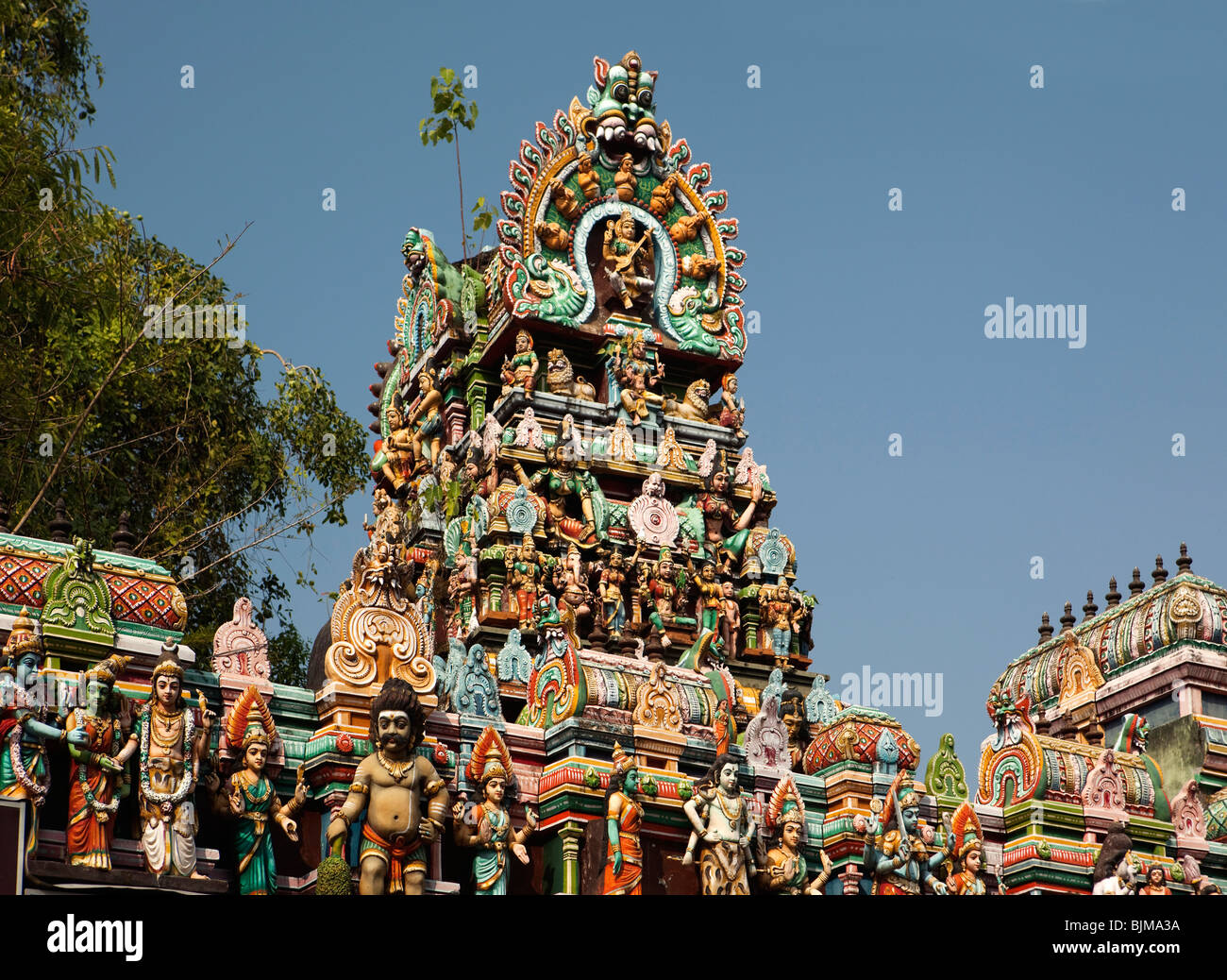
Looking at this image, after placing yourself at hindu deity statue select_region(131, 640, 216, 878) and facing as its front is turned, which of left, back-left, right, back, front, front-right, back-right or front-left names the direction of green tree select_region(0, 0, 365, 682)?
back

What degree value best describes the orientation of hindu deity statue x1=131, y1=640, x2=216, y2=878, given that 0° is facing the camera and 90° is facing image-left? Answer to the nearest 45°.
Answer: approximately 0°

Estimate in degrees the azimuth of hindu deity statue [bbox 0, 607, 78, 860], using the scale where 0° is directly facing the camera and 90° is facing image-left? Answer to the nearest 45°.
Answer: approximately 315°

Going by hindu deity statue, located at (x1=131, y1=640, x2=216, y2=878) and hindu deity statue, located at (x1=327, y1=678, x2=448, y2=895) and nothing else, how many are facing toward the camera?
2

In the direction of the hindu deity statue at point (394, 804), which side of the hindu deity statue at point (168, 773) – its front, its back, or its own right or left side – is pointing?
left

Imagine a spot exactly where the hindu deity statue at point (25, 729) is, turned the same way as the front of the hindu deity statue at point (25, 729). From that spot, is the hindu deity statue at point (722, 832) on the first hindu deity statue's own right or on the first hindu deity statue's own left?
on the first hindu deity statue's own left

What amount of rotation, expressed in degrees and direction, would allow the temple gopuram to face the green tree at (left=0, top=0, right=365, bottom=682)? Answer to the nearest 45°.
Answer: approximately 135° to its right

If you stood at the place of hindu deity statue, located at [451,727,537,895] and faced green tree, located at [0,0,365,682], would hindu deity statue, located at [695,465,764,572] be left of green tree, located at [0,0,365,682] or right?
right

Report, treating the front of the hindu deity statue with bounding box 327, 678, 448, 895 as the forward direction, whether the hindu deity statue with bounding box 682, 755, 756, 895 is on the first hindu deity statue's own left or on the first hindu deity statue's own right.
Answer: on the first hindu deity statue's own left

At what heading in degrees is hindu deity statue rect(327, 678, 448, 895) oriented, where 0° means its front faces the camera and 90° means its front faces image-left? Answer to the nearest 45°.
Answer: approximately 0°

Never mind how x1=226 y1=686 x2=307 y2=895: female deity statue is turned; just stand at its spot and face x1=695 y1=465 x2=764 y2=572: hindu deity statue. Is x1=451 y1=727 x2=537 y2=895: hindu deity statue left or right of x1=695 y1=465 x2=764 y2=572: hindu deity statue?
right
